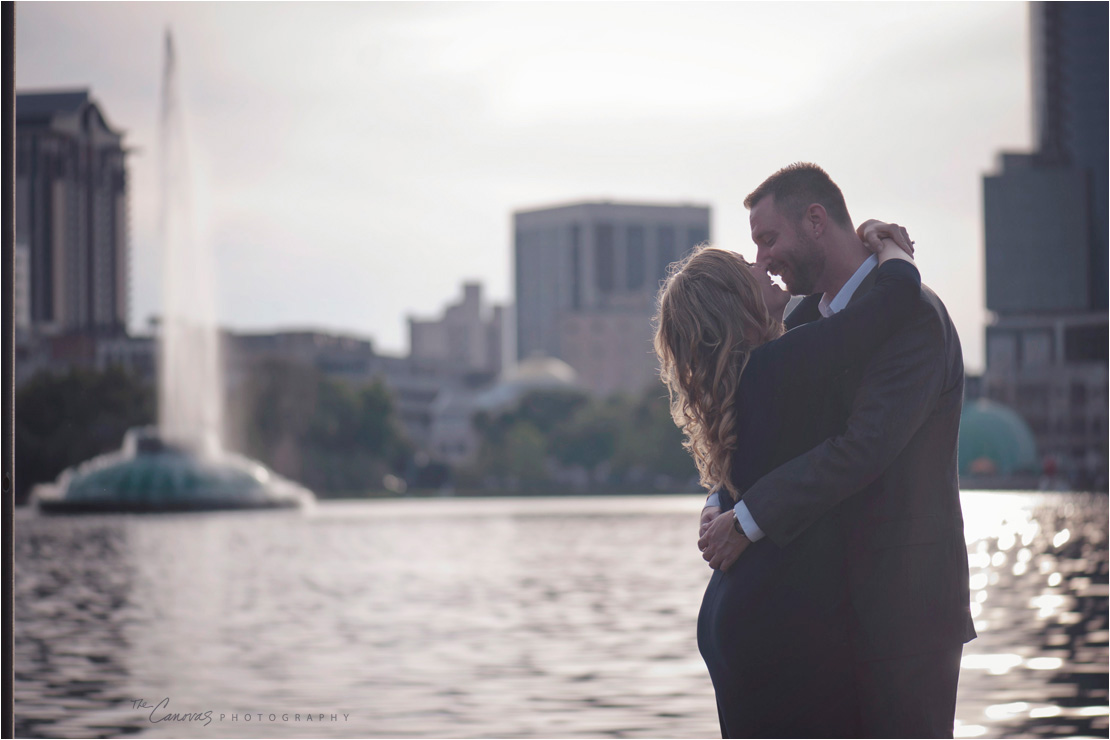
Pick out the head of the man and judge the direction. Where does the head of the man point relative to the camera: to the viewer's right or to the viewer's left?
to the viewer's left

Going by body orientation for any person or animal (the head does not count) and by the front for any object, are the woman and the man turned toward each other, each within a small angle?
yes

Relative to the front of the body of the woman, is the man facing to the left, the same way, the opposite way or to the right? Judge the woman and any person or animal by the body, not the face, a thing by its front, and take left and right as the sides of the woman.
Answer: the opposite way

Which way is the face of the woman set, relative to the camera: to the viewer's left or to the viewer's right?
to the viewer's right

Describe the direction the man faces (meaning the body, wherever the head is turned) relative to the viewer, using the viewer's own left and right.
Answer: facing to the left of the viewer

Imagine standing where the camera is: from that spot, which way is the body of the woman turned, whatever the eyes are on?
to the viewer's right
